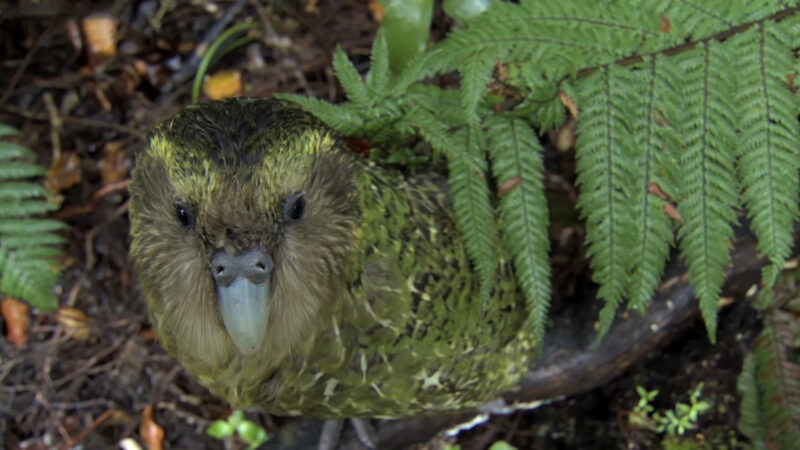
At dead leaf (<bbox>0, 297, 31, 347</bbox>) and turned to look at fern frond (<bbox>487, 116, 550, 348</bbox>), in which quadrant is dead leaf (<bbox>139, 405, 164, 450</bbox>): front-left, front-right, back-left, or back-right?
front-right

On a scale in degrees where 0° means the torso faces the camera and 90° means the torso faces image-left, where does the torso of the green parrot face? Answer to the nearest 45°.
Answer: approximately 45°

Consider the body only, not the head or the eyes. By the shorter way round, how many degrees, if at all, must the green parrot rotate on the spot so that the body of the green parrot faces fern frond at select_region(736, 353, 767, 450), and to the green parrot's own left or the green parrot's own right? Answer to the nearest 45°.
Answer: approximately 135° to the green parrot's own left

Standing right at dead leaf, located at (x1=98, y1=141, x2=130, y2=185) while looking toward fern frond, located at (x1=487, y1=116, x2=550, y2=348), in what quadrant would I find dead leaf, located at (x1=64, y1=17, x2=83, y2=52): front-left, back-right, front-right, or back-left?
back-left

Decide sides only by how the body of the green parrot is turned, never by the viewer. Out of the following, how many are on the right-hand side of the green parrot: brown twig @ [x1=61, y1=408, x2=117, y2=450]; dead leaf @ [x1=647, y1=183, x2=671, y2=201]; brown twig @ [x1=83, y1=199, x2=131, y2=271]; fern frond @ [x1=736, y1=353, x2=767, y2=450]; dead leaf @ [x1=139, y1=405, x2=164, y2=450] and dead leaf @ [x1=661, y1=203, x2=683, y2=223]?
3

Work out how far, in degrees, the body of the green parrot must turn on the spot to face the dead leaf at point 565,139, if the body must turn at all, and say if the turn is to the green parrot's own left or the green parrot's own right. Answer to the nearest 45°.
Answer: approximately 180°

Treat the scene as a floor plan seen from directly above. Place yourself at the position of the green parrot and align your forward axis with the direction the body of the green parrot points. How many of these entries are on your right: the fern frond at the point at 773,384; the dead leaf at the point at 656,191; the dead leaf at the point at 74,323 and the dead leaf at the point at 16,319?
2

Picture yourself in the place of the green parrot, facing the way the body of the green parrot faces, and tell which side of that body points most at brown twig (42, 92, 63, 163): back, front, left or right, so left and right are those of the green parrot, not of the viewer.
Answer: right

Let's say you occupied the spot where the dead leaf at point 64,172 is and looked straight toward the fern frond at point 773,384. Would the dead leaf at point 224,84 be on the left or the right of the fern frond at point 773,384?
left

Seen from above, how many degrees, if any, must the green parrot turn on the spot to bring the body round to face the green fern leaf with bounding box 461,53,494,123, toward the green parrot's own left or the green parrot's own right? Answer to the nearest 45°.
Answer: approximately 180°
